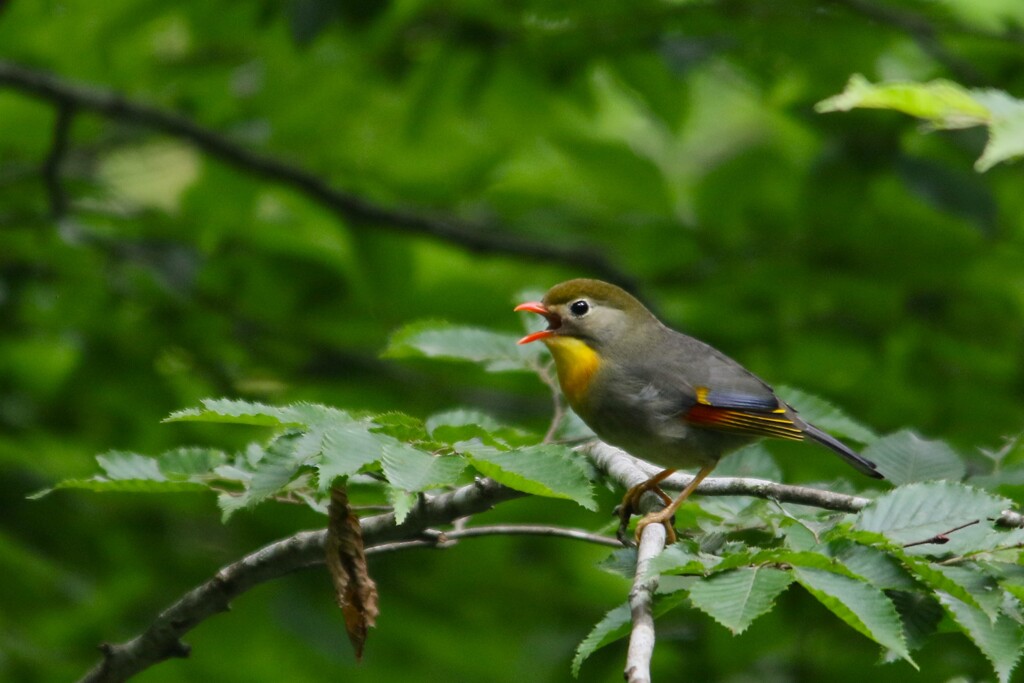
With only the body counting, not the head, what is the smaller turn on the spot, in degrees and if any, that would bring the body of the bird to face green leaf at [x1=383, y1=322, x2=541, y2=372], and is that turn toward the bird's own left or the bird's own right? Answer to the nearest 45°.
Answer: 0° — it already faces it

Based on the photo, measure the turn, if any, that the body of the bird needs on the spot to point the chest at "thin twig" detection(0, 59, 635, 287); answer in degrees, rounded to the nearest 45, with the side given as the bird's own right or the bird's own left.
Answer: approximately 45° to the bird's own right

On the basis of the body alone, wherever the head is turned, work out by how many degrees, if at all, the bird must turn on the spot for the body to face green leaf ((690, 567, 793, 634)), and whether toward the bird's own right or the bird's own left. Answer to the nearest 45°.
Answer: approximately 90° to the bird's own left

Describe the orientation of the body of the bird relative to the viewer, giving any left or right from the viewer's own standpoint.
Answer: facing to the left of the viewer

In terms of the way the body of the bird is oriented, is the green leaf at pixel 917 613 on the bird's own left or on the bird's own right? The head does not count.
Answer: on the bird's own left

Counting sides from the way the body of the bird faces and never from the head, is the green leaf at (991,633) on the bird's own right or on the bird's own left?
on the bird's own left
